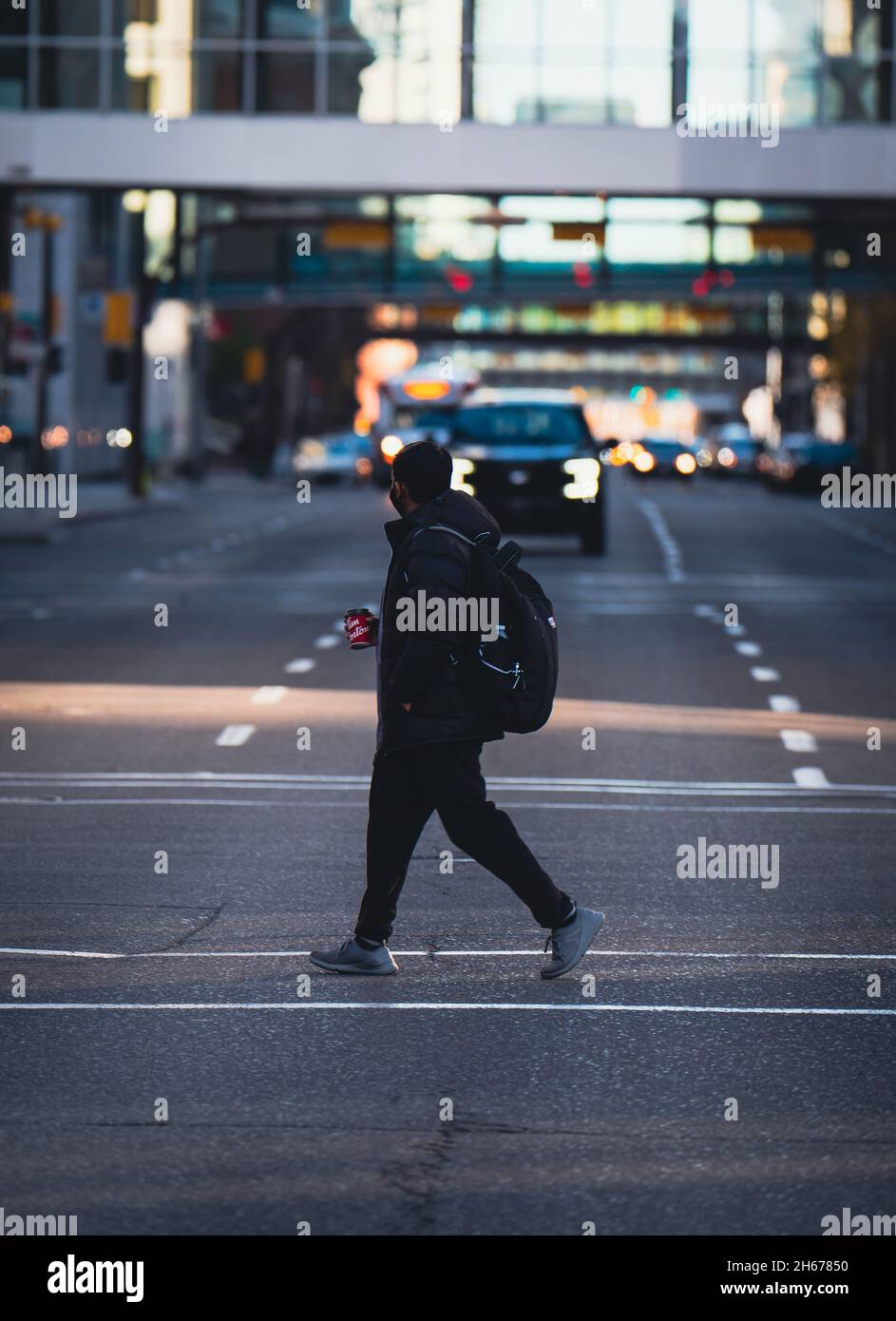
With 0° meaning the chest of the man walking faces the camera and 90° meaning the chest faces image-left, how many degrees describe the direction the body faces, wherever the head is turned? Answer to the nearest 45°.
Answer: approximately 90°

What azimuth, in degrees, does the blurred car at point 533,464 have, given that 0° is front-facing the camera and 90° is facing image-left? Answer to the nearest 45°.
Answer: approximately 0°

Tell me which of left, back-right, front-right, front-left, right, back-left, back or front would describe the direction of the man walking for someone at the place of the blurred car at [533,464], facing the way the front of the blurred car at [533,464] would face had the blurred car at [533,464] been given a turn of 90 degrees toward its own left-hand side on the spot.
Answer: right
